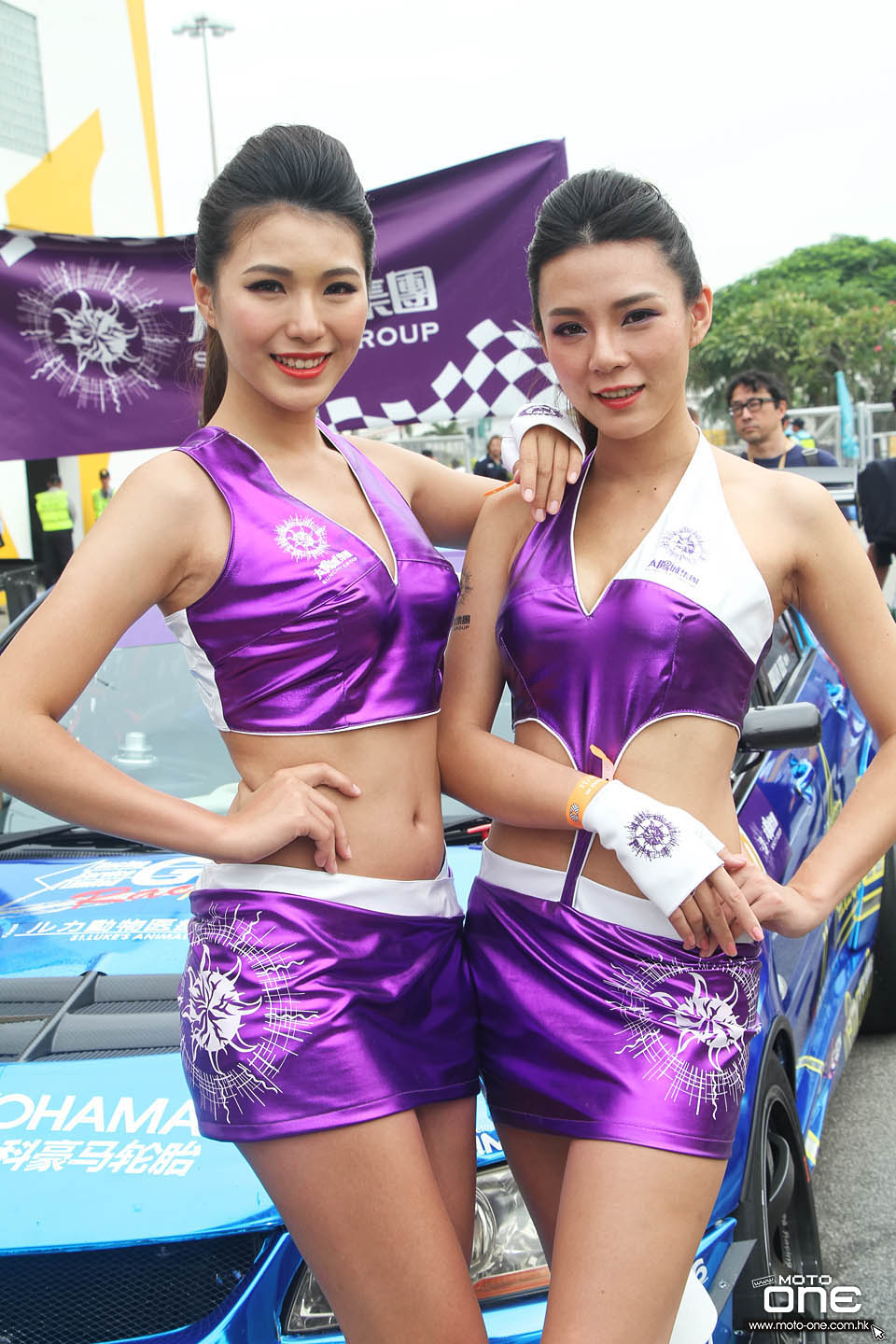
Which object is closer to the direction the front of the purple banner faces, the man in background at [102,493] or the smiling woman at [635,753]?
the smiling woman

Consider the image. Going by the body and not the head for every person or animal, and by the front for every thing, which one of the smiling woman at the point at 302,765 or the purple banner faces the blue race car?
the purple banner

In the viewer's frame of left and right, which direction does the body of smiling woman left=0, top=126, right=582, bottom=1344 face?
facing the viewer and to the right of the viewer

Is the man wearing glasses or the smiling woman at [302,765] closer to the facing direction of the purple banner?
the smiling woman

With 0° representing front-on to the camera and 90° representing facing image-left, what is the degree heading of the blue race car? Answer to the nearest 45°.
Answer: approximately 45°

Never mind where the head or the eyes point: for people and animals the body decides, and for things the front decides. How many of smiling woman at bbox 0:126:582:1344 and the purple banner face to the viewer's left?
0

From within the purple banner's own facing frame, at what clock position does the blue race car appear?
The blue race car is roughly at 12 o'clock from the purple banner.

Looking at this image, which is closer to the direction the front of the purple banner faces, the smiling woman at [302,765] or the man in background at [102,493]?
the smiling woman

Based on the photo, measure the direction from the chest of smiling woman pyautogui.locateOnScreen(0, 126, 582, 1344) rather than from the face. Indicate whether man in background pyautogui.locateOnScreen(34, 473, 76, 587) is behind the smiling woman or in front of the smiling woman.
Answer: behind

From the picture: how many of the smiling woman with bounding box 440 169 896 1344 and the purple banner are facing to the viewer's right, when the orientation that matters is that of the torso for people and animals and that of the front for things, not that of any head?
0

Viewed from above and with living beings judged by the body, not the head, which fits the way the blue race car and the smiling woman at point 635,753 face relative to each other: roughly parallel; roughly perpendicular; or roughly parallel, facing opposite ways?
roughly parallel

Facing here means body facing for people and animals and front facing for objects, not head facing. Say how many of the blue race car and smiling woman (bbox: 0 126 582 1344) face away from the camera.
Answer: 0

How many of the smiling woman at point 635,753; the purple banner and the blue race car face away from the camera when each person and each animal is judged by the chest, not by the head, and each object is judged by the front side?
0

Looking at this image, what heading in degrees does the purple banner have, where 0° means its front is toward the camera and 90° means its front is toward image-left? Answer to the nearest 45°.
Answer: approximately 0°
